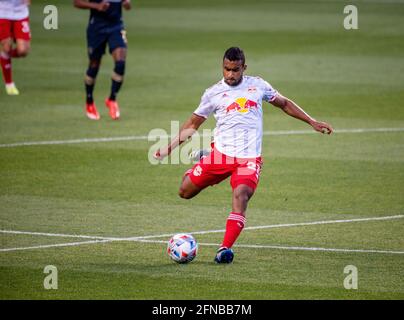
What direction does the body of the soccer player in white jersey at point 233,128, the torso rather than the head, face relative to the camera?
toward the camera

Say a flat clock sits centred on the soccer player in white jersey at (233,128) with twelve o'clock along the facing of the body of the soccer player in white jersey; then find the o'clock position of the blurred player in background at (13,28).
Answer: The blurred player in background is roughly at 5 o'clock from the soccer player in white jersey.

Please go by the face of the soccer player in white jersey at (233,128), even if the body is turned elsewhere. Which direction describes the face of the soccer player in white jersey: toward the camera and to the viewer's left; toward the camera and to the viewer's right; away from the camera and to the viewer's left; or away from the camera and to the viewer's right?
toward the camera and to the viewer's left

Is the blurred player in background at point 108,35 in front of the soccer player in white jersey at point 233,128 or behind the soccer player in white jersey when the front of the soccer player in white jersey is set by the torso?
behind
